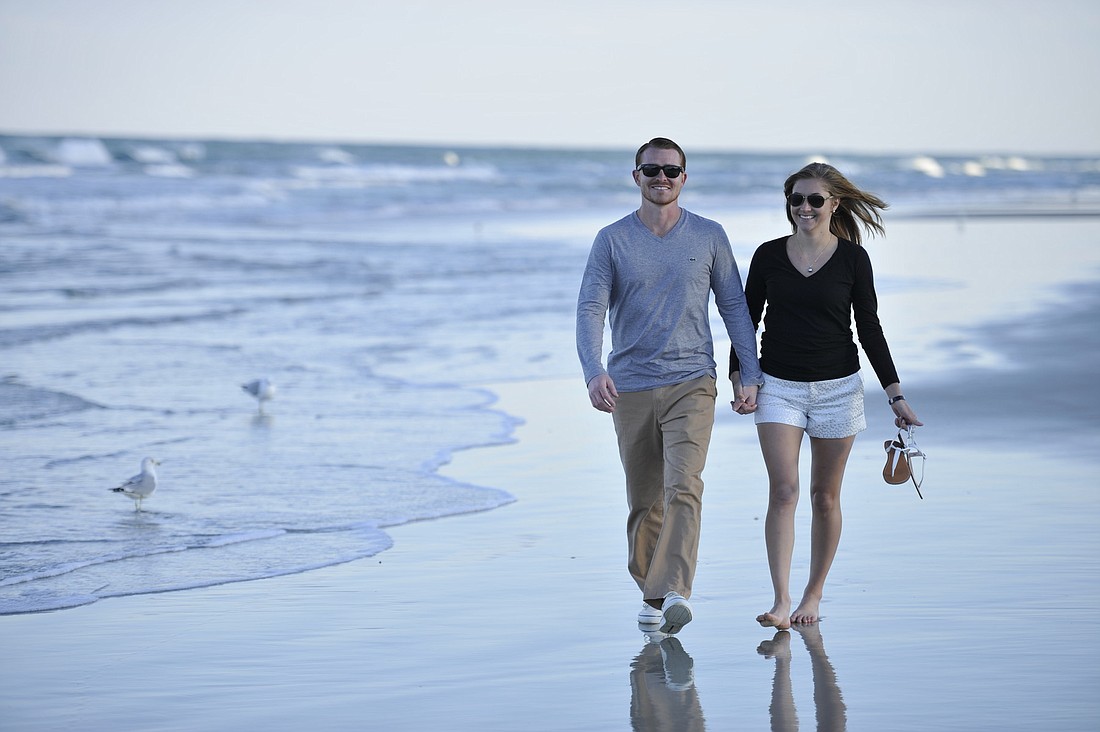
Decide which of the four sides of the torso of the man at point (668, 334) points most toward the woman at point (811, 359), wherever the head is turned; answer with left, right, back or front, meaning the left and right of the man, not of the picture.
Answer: left

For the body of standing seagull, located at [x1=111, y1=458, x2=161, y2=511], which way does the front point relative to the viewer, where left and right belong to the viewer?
facing to the right of the viewer

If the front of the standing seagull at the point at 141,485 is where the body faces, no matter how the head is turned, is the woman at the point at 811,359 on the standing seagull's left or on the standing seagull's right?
on the standing seagull's right

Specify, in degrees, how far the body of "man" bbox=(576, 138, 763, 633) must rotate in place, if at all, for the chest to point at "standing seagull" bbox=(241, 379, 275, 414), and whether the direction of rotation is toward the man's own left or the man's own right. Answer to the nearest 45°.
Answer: approximately 135° to the man's own right

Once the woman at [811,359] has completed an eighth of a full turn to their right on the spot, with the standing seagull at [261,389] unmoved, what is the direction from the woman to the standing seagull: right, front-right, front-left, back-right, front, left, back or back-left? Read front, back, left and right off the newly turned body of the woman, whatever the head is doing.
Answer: right

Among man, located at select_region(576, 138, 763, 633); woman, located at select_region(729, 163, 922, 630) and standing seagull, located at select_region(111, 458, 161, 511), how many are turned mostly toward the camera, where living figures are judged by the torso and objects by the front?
2

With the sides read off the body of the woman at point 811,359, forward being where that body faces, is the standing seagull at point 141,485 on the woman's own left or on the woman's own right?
on the woman's own right

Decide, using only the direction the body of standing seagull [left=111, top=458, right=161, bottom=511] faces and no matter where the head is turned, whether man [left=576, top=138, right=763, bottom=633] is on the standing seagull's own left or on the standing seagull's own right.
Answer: on the standing seagull's own right
